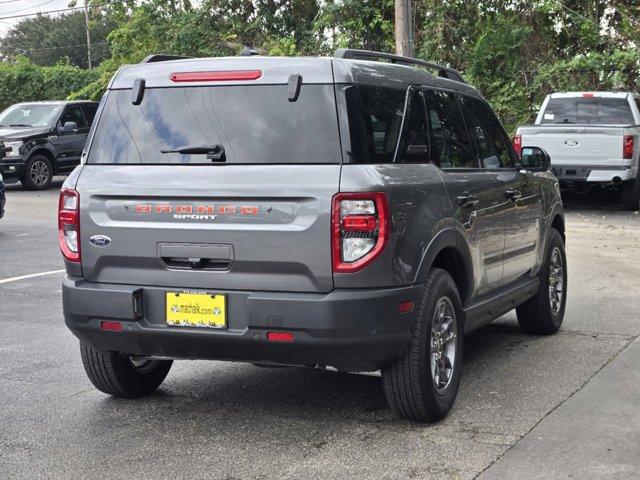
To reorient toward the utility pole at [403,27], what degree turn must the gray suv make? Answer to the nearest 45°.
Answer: approximately 45° to its left

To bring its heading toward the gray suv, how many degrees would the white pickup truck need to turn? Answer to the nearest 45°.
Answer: approximately 180°

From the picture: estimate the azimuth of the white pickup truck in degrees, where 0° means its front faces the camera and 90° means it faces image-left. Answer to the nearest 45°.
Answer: approximately 180°

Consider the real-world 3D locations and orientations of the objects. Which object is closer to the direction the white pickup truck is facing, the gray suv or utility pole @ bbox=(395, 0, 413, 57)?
the utility pole

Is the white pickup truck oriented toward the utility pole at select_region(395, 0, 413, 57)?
no

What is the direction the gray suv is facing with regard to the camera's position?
facing away from the viewer and to the right of the viewer

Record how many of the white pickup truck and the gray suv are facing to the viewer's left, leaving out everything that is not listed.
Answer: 0

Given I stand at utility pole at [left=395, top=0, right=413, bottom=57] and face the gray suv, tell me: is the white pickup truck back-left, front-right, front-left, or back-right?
front-left
